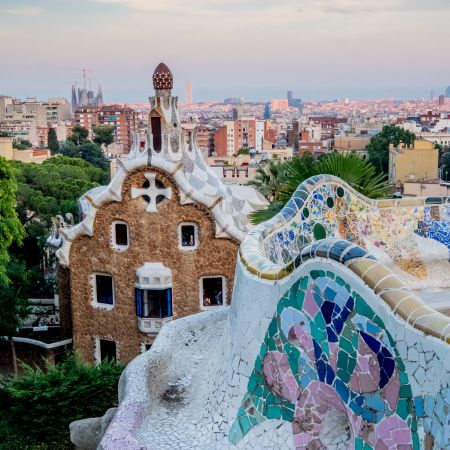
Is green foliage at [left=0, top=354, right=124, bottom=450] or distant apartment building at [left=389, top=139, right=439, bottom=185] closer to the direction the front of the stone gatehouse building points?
the green foliage

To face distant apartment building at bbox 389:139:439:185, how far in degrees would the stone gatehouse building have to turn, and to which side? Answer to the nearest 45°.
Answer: approximately 135° to its left

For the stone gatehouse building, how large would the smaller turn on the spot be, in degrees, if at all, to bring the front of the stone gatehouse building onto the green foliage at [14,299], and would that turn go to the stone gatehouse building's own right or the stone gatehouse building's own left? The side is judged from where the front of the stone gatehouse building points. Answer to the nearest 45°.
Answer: approximately 135° to the stone gatehouse building's own right

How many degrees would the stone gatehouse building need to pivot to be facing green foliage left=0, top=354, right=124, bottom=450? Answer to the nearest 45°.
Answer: approximately 45° to its right

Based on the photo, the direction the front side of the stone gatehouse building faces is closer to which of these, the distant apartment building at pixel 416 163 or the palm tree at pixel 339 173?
the palm tree

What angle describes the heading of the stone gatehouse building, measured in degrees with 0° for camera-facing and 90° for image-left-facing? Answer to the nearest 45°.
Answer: approximately 0°

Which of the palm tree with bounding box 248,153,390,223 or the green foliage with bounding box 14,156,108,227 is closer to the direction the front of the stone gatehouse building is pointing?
the palm tree

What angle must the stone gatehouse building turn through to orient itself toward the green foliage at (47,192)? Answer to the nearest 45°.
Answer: approximately 180°
